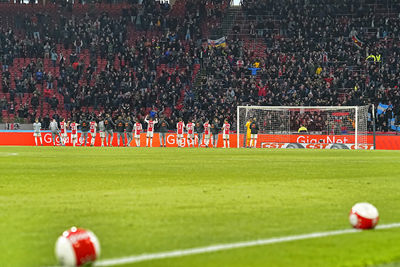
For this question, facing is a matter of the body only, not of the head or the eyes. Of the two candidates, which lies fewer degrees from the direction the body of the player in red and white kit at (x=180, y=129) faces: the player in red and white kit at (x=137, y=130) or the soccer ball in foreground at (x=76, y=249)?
the player in red and white kit

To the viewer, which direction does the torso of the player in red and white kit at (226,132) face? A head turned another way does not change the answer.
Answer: away from the camera

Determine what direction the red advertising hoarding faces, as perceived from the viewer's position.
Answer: facing the viewer

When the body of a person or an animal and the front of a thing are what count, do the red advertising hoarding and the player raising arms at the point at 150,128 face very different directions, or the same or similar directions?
very different directions

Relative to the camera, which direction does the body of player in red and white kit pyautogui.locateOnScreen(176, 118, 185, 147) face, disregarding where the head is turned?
away from the camera

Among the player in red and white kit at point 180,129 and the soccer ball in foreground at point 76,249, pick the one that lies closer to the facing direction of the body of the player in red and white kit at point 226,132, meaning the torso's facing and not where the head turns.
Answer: the player in red and white kit

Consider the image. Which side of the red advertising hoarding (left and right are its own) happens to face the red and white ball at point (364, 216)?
front

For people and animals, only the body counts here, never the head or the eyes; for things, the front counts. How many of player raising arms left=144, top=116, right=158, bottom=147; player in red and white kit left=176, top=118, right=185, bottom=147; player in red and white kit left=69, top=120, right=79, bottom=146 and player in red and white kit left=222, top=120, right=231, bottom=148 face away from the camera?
4

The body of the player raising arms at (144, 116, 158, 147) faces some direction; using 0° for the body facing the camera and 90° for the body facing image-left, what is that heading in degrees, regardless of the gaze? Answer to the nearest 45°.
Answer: approximately 180°

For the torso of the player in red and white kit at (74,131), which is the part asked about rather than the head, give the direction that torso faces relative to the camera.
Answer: away from the camera

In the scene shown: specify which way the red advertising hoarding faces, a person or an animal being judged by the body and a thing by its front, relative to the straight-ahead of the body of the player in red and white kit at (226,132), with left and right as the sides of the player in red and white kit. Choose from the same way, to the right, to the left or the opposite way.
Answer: the opposite way

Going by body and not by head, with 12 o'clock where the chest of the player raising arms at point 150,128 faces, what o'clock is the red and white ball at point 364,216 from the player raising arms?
The red and white ball is roughly at 6 o'clock from the player raising arms.

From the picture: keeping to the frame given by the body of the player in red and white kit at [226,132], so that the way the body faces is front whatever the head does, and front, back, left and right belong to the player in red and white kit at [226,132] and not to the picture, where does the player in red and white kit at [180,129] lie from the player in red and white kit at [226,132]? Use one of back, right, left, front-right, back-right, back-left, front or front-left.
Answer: left
